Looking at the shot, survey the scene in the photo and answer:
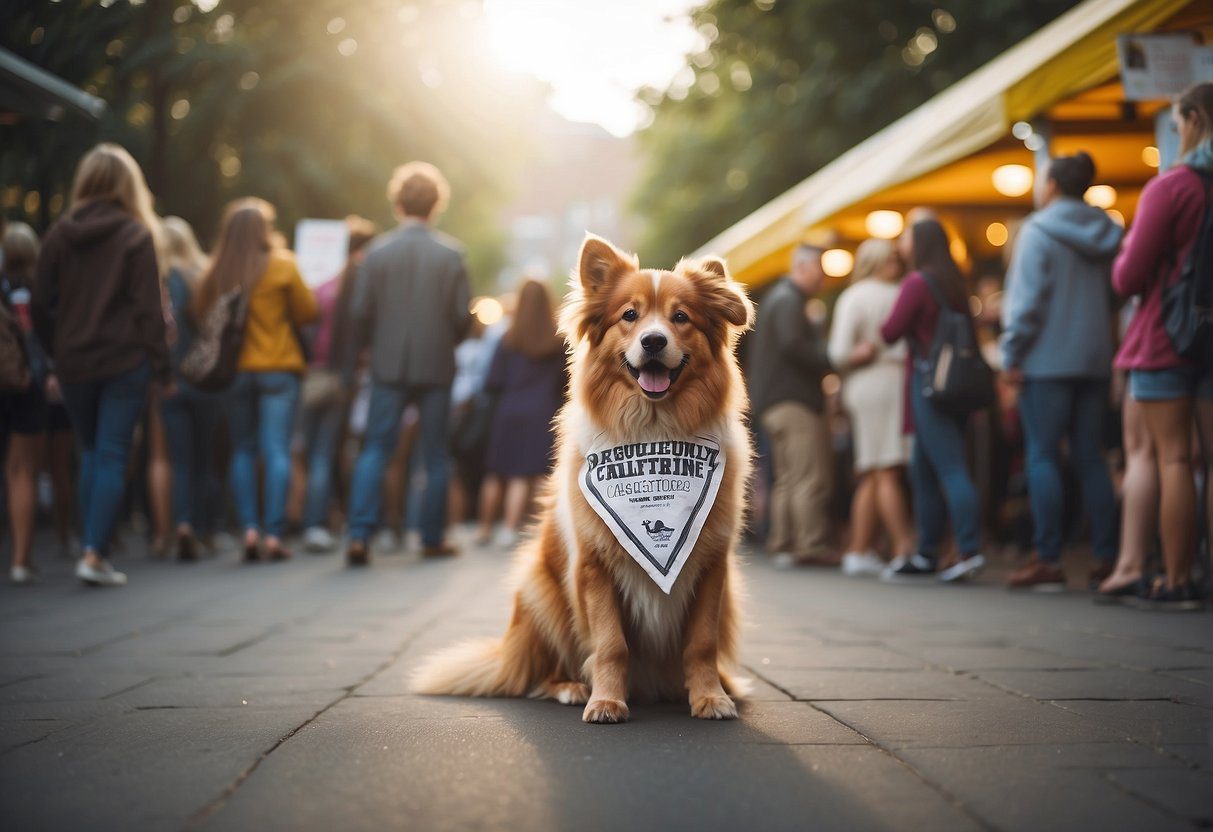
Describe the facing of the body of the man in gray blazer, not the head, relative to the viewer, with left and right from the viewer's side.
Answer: facing away from the viewer

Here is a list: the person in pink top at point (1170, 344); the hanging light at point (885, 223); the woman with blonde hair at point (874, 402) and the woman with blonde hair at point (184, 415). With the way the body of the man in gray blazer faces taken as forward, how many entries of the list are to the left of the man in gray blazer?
1

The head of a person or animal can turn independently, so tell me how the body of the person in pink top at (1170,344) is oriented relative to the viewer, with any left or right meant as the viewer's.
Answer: facing to the left of the viewer

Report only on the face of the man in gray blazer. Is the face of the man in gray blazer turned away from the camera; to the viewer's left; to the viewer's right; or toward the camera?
away from the camera

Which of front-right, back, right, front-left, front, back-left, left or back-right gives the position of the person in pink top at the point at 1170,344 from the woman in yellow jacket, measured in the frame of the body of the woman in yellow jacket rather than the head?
back-right

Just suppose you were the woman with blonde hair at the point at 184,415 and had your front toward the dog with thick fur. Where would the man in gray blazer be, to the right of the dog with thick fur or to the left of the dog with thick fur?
left

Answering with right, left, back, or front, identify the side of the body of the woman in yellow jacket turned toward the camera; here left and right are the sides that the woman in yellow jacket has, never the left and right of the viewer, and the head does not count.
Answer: back

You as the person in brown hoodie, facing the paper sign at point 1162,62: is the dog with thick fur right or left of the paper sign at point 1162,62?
right

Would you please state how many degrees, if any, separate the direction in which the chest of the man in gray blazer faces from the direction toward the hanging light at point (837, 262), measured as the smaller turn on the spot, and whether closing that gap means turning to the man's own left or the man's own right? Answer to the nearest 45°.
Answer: approximately 45° to the man's own right

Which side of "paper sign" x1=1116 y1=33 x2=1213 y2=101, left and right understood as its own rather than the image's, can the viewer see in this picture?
front

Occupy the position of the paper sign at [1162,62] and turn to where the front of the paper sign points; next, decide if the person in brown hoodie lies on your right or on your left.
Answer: on your right
